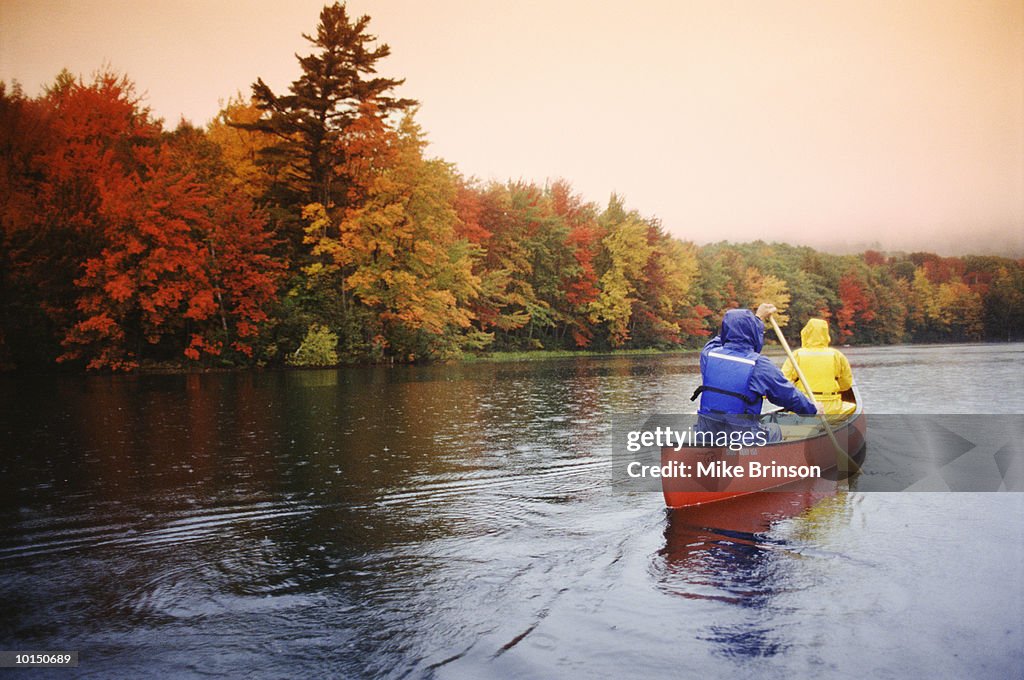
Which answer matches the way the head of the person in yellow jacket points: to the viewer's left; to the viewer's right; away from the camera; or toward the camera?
away from the camera

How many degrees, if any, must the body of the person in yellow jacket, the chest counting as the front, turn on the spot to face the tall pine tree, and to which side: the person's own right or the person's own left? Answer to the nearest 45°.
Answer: approximately 45° to the person's own left

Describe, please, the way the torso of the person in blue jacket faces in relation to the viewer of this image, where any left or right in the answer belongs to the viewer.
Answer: facing away from the viewer and to the right of the viewer

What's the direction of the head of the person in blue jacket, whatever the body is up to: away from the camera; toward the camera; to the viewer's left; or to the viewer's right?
away from the camera

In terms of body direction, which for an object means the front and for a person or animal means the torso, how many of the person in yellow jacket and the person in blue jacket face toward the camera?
0

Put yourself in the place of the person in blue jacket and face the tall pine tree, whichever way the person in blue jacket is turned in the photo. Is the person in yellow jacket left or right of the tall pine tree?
right

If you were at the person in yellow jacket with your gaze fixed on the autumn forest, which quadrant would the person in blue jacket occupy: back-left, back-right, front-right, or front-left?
back-left

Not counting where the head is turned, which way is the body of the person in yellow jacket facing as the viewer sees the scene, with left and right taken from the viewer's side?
facing away from the viewer

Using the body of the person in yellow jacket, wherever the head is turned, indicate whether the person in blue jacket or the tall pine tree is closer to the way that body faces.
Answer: the tall pine tree

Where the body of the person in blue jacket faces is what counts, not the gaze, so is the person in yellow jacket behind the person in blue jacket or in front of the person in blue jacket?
in front
